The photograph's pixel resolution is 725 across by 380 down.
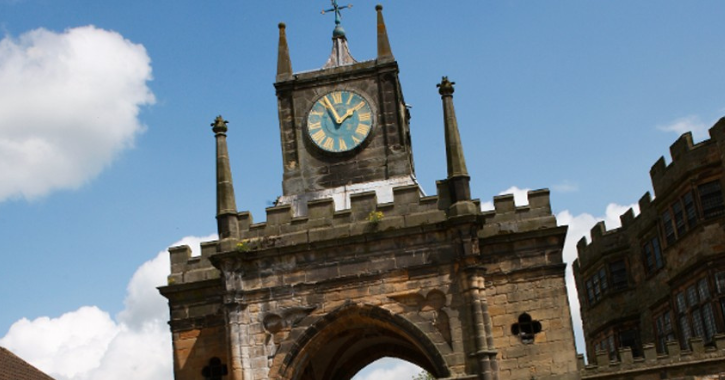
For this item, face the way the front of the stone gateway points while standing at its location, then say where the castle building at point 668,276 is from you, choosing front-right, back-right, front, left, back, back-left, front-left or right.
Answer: back-left

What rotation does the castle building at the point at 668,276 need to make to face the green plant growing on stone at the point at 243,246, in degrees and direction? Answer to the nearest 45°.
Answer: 0° — it already faces it

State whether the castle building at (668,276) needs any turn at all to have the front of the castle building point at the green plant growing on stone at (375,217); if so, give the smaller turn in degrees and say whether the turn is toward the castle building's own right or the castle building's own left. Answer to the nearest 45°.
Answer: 0° — it already faces it

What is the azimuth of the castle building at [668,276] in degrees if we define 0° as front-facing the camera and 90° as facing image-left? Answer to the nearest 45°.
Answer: approximately 45°
